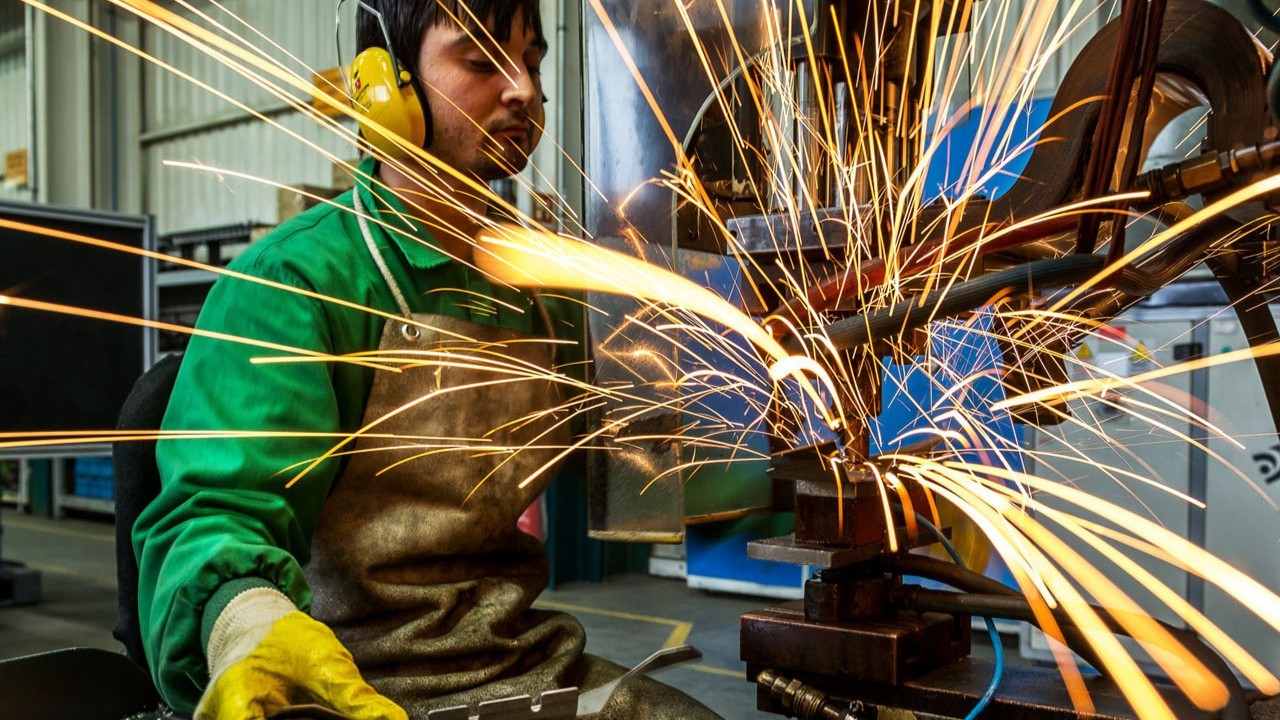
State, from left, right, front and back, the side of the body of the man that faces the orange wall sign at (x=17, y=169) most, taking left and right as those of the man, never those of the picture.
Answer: back

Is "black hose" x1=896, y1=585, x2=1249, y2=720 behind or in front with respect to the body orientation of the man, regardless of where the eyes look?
in front

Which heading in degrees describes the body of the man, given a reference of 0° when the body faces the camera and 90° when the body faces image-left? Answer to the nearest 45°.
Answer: approximately 315°

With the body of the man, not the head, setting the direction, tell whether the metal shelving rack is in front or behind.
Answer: behind

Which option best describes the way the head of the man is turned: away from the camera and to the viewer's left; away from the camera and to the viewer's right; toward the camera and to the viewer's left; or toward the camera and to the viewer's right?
toward the camera and to the viewer's right

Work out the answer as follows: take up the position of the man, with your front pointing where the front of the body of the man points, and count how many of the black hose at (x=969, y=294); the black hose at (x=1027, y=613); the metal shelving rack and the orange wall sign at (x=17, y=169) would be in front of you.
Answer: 2

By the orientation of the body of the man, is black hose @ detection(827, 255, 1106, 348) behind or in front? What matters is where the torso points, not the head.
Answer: in front
